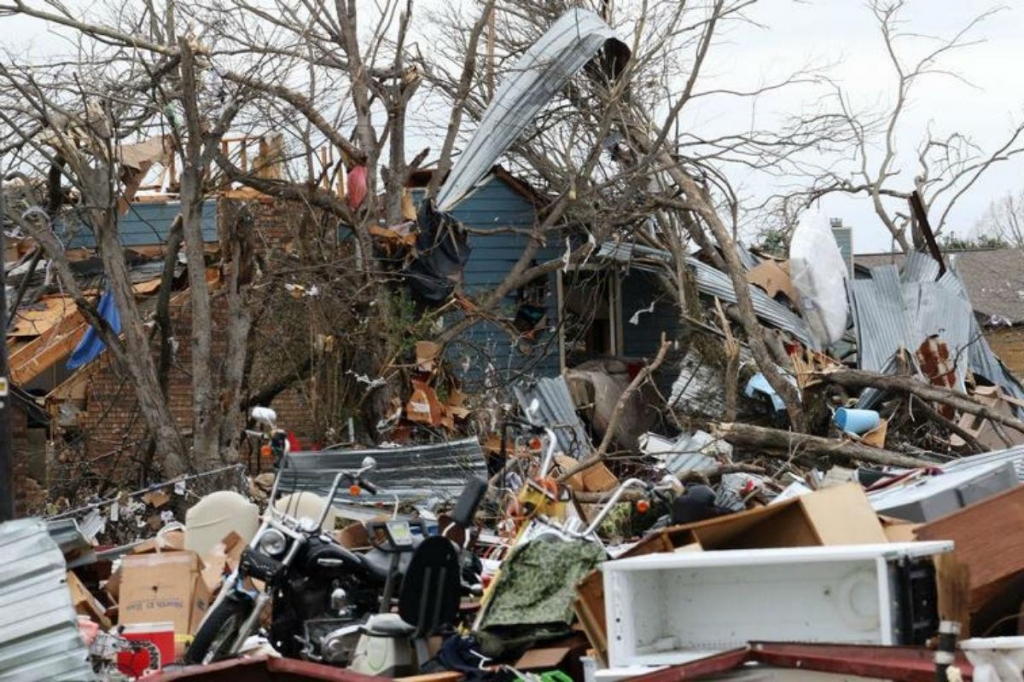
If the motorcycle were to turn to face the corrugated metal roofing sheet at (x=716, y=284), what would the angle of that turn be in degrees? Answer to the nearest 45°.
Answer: approximately 180°

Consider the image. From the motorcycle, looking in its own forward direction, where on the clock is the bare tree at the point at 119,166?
The bare tree is roughly at 4 o'clock from the motorcycle.

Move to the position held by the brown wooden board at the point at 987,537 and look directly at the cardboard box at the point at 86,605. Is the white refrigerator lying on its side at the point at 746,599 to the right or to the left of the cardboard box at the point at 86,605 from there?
left

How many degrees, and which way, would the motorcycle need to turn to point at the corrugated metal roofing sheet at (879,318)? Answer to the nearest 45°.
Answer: approximately 180°

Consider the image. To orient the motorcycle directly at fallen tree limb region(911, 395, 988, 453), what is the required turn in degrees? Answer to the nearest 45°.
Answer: approximately 180°

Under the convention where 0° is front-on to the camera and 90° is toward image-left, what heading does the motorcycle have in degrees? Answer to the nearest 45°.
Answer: approximately 45°

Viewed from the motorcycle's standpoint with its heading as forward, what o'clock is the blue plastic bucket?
The blue plastic bucket is roughly at 6 o'clock from the motorcycle.
